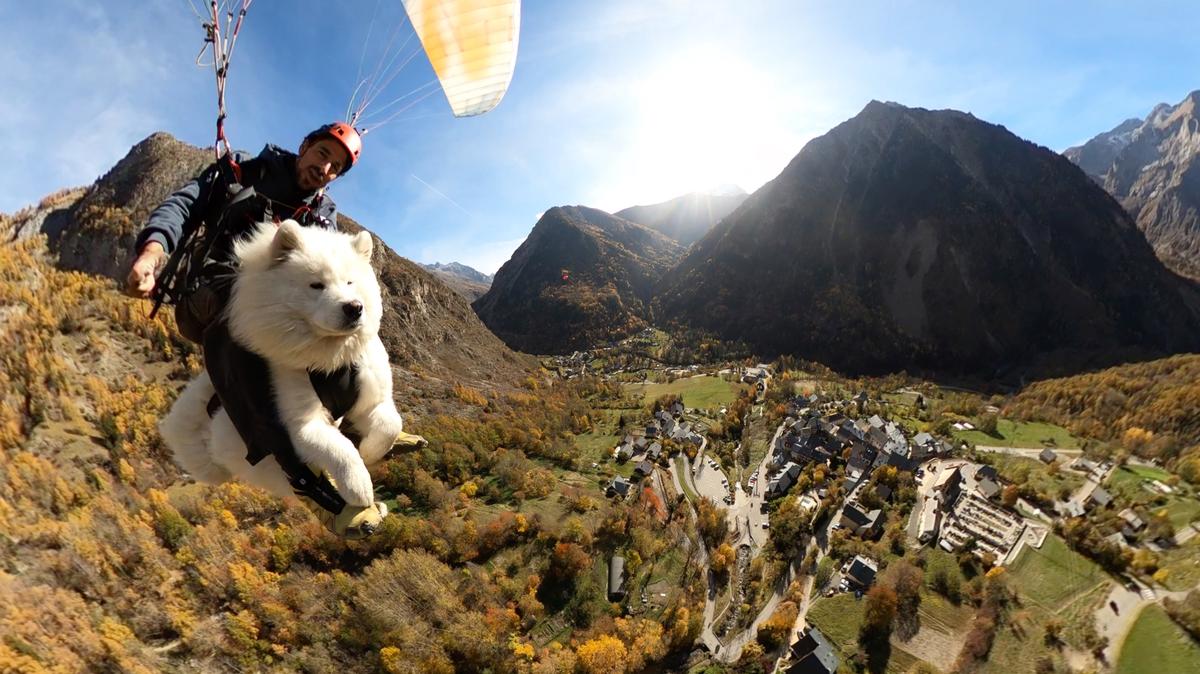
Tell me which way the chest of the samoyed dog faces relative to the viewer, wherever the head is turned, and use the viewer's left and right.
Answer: facing the viewer and to the right of the viewer

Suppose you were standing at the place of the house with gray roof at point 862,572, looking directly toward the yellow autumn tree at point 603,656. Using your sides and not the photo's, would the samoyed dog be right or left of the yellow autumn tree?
left

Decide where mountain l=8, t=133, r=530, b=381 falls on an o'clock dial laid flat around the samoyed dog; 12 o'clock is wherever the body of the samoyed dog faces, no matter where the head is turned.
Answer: The mountain is roughly at 7 o'clock from the samoyed dog.

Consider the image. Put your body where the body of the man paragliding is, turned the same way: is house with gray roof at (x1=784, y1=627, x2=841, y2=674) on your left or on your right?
on your left

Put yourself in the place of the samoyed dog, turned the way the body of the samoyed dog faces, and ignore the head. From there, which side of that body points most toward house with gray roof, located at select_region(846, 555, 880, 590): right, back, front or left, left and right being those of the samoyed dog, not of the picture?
left

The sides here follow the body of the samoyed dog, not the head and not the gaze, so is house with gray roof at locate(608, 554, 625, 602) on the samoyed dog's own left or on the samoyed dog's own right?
on the samoyed dog's own left
